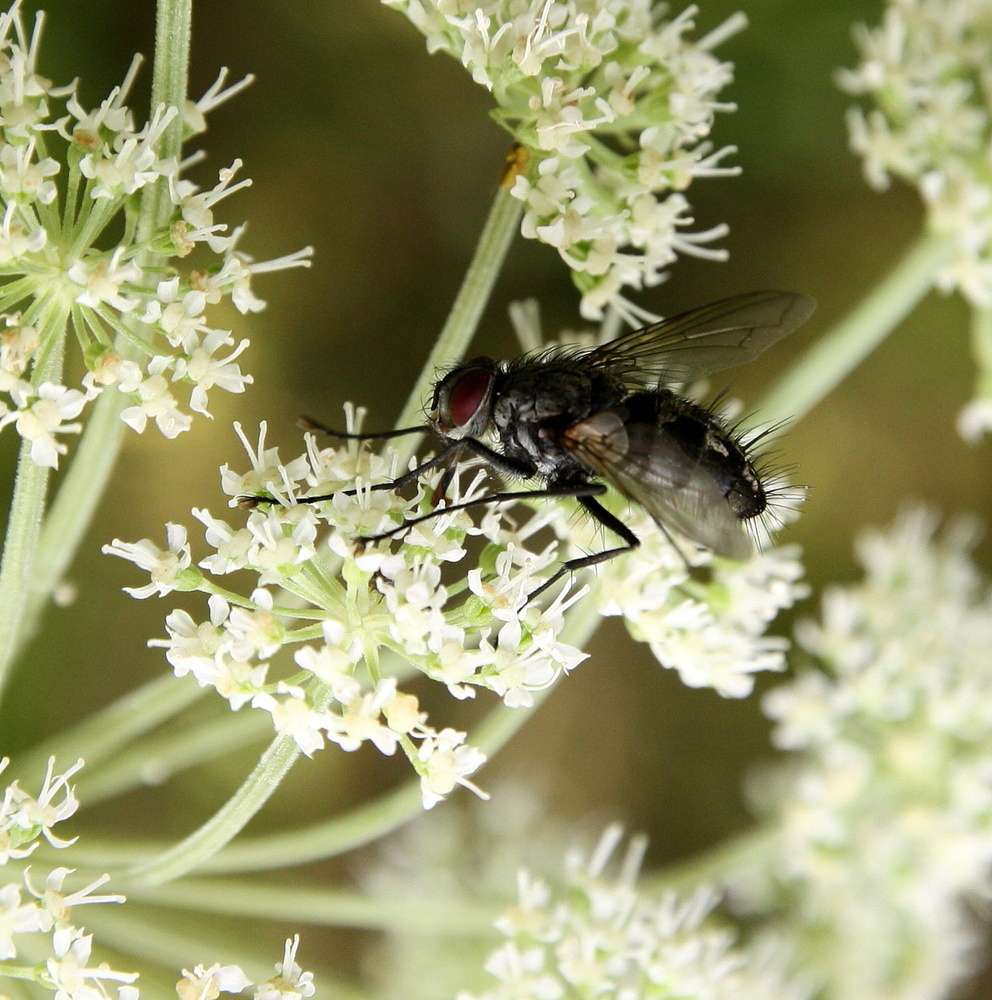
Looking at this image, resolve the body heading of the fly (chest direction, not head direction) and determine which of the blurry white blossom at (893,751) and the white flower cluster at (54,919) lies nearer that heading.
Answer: the white flower cluster

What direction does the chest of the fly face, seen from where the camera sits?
to the viewer's left
